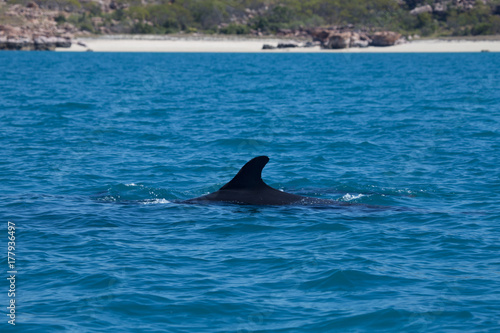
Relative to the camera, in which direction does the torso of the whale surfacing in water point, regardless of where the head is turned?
to the viewer's left
